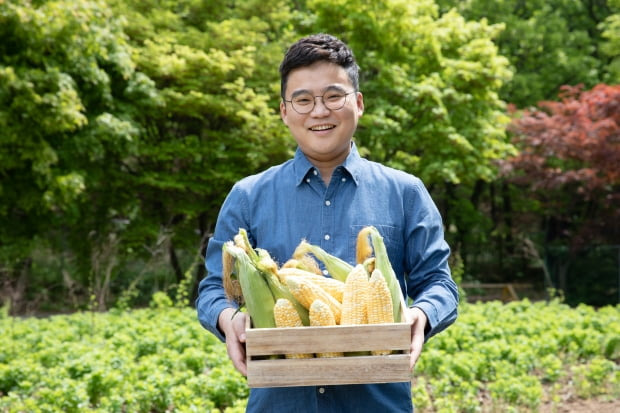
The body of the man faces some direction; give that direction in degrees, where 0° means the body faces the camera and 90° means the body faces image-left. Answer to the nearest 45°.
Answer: approximately 0°

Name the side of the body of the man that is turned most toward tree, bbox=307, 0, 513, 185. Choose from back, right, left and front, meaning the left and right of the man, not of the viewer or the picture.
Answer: back

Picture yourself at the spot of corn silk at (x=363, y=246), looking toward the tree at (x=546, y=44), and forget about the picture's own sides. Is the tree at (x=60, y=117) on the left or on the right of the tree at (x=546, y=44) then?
left
